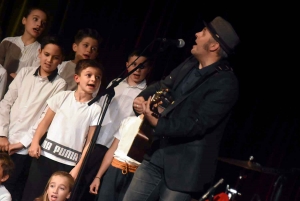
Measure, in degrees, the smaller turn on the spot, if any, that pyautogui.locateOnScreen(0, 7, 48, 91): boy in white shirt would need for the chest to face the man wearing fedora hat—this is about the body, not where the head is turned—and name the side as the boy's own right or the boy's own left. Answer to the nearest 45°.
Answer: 0° — they already face them

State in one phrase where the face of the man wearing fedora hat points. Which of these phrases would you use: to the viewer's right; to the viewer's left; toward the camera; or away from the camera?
to the viewer's left

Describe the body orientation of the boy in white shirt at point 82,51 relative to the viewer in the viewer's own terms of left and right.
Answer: facing the viewer and to the right of the viewer

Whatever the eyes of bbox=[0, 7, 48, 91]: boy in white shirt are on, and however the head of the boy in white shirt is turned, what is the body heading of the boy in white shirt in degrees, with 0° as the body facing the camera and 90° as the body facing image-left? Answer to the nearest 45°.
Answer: approximately 315°

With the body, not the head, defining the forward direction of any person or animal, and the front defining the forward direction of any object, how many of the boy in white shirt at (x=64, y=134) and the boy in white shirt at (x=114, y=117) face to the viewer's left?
0

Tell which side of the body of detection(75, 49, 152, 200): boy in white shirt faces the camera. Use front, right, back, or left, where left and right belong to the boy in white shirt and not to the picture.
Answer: front

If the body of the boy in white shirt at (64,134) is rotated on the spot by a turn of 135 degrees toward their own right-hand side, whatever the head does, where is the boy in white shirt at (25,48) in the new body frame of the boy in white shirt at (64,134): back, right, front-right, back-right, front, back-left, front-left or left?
front-right
